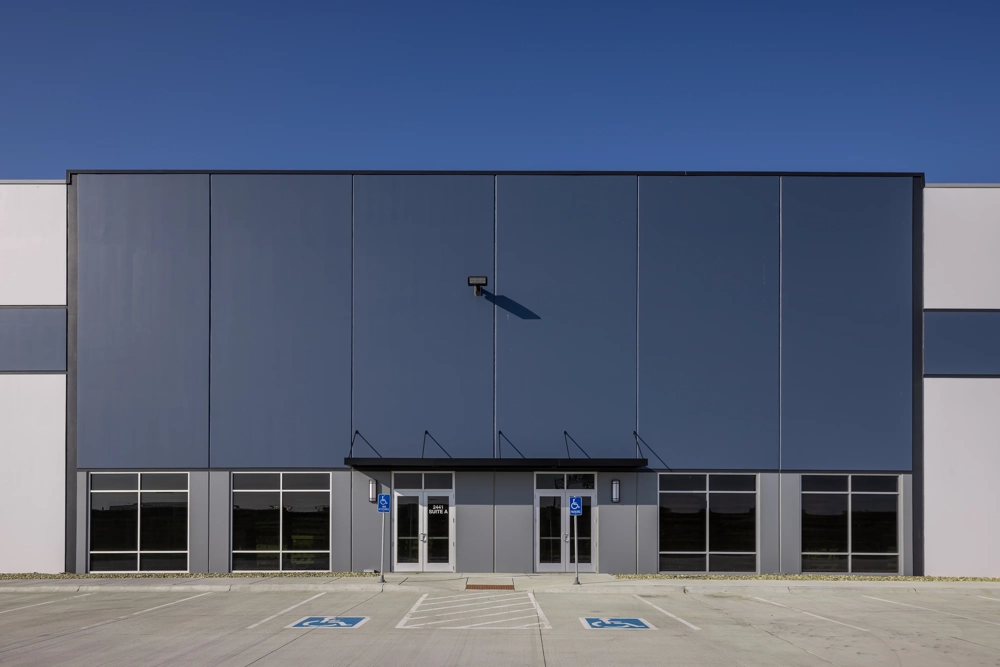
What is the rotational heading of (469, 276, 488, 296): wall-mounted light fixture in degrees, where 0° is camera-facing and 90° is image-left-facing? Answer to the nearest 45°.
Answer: approximately 0°

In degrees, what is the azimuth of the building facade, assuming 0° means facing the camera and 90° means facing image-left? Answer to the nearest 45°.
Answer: approximately 0°
